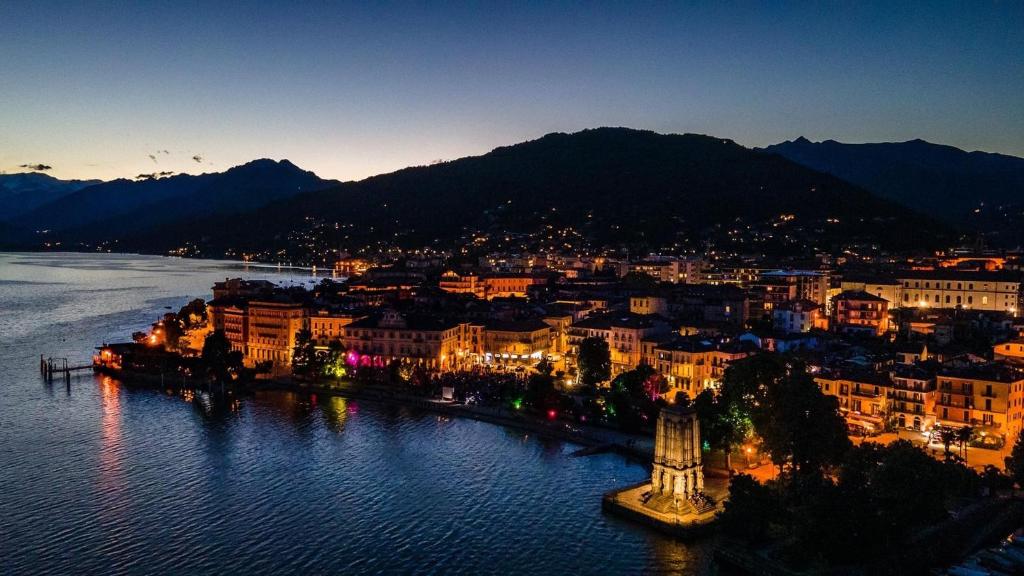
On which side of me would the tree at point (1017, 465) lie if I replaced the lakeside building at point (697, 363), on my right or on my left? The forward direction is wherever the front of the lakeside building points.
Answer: on my left

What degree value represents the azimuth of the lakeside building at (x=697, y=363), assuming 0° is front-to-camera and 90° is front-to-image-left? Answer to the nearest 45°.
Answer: approximately 45°

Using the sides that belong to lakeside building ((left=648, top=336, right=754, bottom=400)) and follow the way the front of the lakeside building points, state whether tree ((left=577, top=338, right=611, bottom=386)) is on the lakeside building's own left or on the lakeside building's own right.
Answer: on the lakeside building's own right

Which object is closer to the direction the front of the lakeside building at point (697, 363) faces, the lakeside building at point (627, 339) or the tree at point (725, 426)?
the tree

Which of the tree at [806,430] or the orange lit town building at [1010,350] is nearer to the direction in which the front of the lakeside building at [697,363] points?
the tree

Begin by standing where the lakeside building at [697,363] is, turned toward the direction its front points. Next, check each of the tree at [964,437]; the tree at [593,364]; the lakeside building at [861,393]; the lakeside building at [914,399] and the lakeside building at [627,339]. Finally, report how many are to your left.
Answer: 3

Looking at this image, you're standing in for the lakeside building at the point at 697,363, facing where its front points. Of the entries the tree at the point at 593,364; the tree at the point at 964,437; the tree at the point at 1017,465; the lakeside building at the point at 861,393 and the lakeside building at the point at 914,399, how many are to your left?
4

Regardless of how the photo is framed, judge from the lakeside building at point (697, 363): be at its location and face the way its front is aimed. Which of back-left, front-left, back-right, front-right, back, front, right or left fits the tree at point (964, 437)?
left

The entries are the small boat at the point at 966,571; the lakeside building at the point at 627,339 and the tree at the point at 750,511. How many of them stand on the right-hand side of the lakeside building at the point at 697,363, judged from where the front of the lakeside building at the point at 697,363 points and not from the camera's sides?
1

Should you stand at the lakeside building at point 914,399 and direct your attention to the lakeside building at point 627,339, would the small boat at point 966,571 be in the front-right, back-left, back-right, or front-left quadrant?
back-left

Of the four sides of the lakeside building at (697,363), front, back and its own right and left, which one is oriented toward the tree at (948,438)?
left
